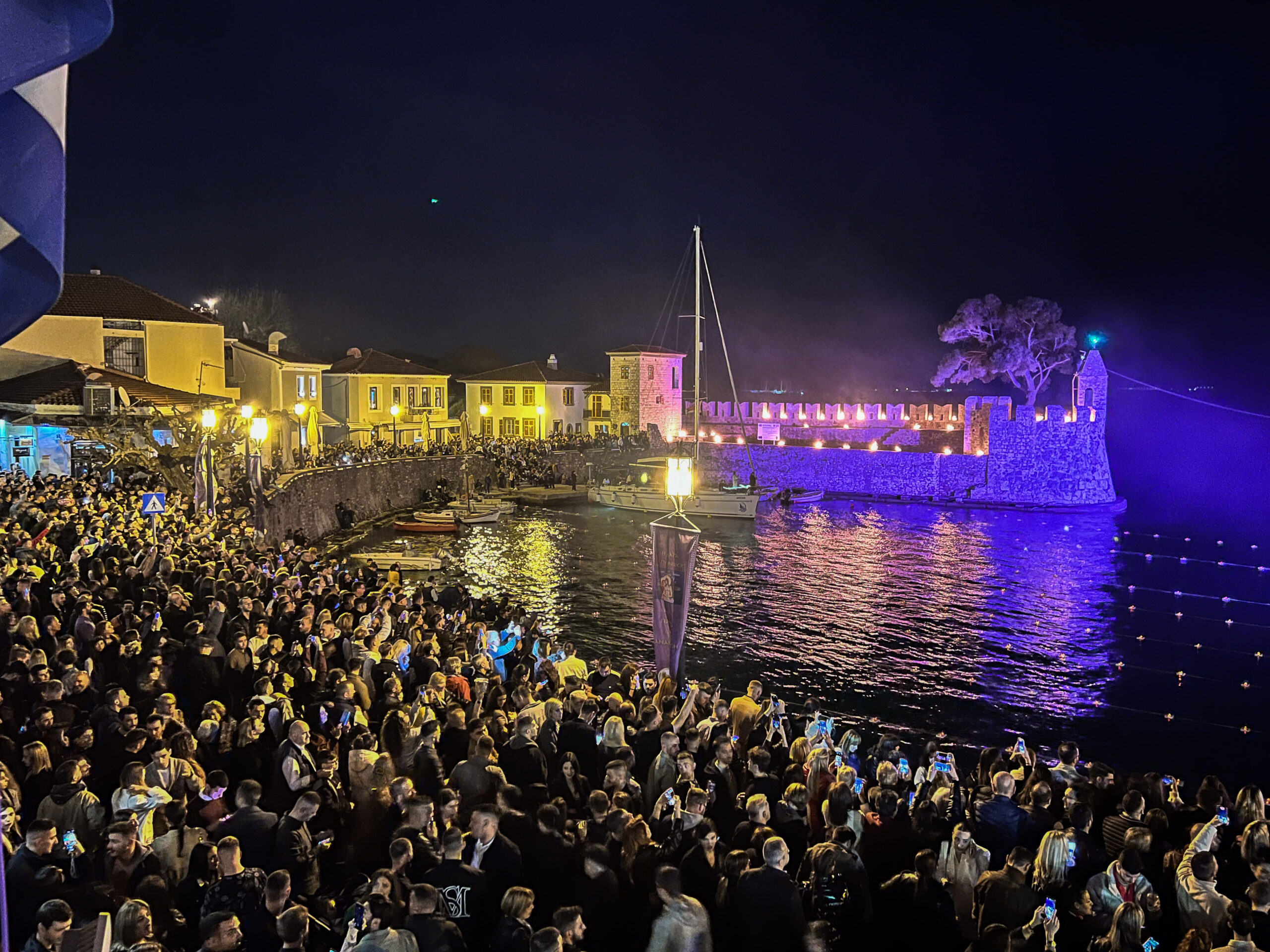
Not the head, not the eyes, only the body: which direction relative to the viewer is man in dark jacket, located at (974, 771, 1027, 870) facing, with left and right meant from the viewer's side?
facing away from the viewer

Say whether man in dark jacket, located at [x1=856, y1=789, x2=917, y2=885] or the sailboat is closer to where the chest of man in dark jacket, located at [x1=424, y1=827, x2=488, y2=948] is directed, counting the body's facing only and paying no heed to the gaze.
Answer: the sailboat

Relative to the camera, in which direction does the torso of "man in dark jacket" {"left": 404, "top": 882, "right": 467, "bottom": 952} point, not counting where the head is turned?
away from the camera

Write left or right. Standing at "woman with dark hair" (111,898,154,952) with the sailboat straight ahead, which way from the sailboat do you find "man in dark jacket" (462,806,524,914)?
right

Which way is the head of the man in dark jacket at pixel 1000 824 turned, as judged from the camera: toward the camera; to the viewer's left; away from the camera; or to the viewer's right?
away from the camera

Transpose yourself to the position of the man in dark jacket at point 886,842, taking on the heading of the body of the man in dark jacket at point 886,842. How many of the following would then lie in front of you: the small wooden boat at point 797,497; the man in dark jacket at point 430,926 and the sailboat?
2

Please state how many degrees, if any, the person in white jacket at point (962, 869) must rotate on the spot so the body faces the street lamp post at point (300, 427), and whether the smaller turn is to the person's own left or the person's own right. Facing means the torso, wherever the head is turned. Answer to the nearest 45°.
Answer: approximately 135° to the person's own right

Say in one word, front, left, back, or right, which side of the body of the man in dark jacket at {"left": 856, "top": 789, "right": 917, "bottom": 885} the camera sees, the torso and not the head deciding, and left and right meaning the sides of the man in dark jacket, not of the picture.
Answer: back
